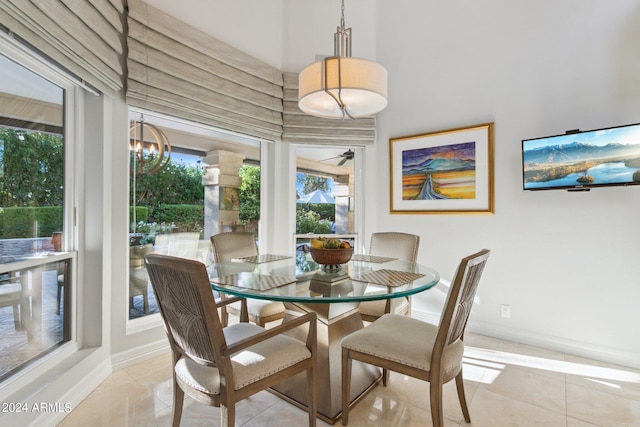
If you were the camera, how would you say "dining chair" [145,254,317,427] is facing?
facing away from the viewer and to the right of the viewer

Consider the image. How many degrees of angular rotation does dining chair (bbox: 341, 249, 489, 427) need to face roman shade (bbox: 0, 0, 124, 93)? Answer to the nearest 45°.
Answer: approximately 45° to its left

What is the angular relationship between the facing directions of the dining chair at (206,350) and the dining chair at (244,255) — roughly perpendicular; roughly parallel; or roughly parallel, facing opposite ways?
roughly perpendicular

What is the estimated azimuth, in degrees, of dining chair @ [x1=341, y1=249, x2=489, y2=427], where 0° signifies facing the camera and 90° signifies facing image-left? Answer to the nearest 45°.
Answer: approximately 135°

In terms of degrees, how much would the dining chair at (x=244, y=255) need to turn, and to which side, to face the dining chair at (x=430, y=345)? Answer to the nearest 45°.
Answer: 0° — it already faces it

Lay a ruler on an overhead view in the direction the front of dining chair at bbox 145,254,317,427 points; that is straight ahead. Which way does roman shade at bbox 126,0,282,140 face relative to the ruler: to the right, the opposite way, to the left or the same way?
to the right

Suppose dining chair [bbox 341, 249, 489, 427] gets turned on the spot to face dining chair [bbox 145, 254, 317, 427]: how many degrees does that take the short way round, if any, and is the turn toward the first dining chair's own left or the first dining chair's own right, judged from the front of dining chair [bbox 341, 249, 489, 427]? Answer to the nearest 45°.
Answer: approximately 90° to the first dining chair's own left
